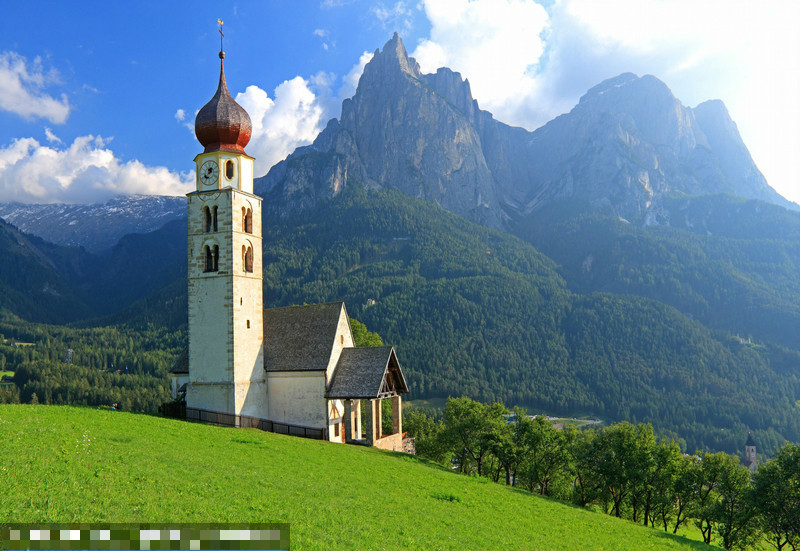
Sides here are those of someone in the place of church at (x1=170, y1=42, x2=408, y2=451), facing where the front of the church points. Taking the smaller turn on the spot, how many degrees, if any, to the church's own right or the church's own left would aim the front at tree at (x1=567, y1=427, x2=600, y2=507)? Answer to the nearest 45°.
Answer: approximately 45° to the church's own left

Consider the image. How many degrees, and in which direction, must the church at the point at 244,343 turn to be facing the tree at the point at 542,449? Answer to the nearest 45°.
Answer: approximately 45° to its left

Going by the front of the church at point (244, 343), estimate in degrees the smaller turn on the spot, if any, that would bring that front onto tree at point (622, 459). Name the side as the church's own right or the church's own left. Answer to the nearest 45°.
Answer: approximately 45° to the church's own left

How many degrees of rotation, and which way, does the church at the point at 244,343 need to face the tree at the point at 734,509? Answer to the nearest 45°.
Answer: approximately 45° to its left

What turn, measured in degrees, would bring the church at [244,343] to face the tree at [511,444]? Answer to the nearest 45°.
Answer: approximately 45° to its left

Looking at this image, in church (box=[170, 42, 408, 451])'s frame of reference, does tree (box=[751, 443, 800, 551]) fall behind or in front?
in front

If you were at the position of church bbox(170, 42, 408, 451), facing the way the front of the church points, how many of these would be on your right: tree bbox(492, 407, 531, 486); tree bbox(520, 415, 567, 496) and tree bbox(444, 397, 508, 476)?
0

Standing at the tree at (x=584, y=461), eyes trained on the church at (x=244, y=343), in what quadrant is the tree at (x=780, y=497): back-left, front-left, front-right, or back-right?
back-left

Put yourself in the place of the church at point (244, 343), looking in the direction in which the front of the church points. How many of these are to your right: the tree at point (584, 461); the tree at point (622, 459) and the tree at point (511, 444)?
0
